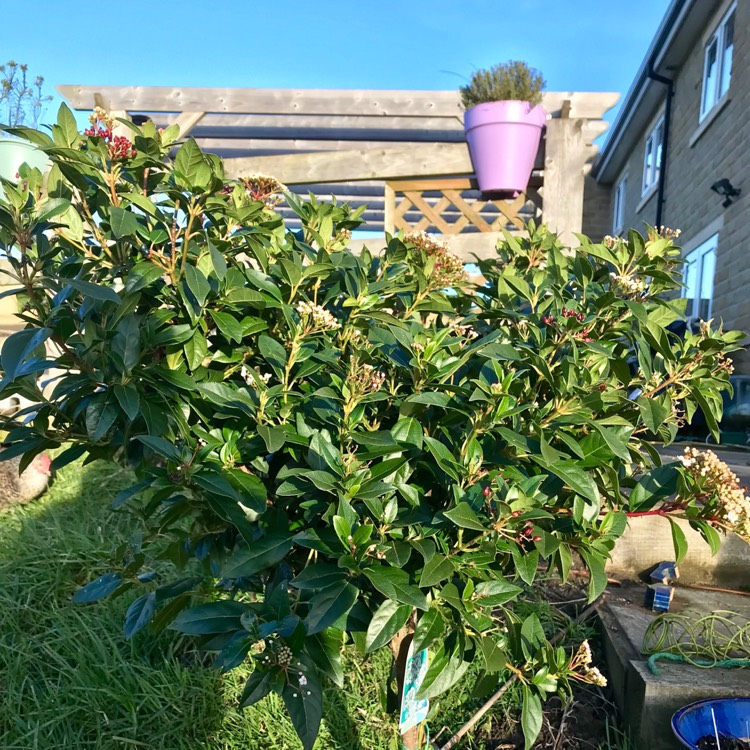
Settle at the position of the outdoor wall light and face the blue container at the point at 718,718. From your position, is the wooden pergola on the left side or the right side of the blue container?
right

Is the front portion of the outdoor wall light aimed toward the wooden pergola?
yes

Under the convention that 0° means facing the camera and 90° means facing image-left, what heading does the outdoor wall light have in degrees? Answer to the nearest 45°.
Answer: approximately 45°

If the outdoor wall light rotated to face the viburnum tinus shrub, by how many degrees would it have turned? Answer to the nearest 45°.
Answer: approximately 45° to its left

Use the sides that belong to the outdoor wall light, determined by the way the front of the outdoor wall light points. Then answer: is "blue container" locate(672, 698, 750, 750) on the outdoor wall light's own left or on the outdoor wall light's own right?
on the outdoor wall light's own left

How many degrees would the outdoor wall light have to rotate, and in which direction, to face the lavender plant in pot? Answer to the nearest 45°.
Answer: approximately 45° to its left

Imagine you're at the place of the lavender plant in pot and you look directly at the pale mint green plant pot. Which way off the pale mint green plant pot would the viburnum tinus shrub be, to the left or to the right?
left
